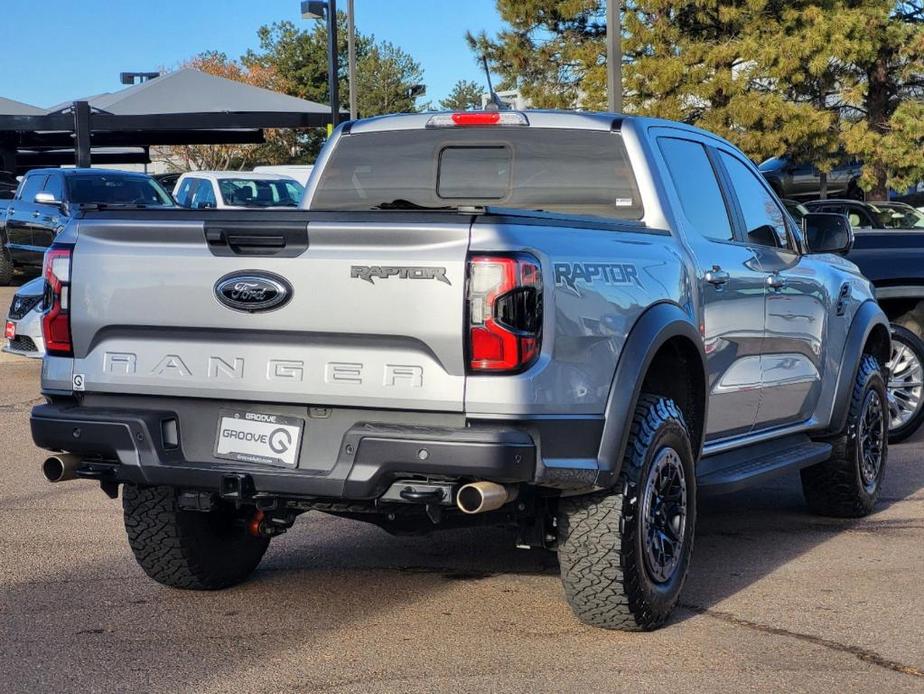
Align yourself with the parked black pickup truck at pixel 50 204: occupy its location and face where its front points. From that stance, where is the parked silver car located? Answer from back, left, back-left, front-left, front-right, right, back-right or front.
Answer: front-right

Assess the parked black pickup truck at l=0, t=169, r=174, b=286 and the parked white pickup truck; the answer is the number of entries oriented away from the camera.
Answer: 0

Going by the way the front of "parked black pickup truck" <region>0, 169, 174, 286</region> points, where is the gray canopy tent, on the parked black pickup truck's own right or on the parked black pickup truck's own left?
on the parked black pickup truck's own left

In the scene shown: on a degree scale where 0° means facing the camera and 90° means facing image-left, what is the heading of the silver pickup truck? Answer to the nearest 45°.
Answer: approximately 225°

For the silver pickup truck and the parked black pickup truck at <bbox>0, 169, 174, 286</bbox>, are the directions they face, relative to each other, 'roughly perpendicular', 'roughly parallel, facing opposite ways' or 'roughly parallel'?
roughly perpendicular

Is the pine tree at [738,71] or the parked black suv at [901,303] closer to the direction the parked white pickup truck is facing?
the parked black suv

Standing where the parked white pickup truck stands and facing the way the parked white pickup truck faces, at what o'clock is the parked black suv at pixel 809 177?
The parked black suv is roughly at 10 o'clock from the parked white pickup truck.

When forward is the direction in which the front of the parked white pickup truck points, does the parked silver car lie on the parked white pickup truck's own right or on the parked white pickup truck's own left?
on the parked white pickup truck's own right

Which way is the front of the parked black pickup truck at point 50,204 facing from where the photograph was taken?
facing the viewer and to the right of the viewer

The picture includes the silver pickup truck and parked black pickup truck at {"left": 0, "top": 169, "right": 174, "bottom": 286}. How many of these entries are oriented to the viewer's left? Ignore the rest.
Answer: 0

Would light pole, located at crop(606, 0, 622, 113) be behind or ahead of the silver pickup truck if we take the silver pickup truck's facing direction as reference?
ahead

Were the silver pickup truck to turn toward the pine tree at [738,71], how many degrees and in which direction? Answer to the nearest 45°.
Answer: approximately 45° to its left

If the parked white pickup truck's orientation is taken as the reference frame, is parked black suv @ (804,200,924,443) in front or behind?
in front

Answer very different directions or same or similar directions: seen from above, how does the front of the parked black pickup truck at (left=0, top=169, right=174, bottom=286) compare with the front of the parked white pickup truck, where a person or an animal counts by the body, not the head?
same or similar directions

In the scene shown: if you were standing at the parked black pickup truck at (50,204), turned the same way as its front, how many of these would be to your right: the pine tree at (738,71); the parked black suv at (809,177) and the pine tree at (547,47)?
0
